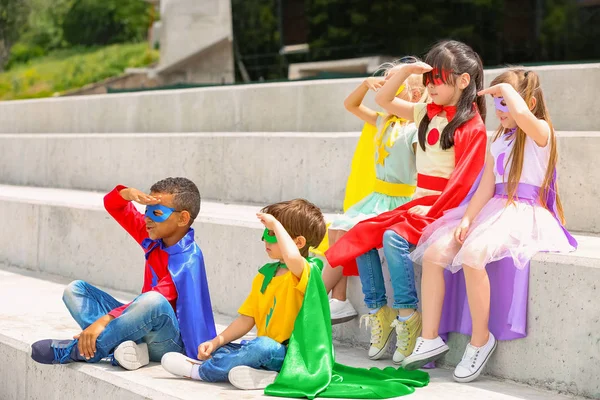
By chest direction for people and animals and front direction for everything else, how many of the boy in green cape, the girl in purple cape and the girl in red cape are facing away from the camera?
0

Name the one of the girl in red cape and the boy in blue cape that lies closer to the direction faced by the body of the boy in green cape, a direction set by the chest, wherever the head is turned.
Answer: the boy in blue cape

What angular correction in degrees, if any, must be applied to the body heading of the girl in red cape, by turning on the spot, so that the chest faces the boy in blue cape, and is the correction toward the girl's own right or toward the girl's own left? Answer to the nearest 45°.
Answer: approximately 45° to the girl's own right

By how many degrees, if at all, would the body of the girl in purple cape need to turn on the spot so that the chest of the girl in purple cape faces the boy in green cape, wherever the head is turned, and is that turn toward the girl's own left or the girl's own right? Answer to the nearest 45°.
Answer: approximately 45° to the girl's own right

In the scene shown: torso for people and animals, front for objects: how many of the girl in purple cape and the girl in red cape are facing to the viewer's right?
0

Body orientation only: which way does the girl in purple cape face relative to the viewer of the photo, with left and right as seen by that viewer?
facing the viewer and to the left of the viewer

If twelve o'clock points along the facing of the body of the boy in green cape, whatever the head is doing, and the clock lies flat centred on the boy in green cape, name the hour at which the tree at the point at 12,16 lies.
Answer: The tree is roughly at 4 o'clock from the boy in green cape.

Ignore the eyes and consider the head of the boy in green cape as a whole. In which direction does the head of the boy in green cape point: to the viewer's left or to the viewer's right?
to the viewer's left

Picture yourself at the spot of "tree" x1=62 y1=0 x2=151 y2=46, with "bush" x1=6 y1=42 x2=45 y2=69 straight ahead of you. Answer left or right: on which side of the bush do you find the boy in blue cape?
left

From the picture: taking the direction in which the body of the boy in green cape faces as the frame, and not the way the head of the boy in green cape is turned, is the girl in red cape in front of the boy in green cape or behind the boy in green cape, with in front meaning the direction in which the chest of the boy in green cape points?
behind

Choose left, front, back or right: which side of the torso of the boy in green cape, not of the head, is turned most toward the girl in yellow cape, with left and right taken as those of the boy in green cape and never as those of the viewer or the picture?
back

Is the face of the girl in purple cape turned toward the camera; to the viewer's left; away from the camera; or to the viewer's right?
to the viewer's left

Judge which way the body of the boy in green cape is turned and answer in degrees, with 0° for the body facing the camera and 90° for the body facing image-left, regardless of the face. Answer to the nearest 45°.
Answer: approximately 45°
